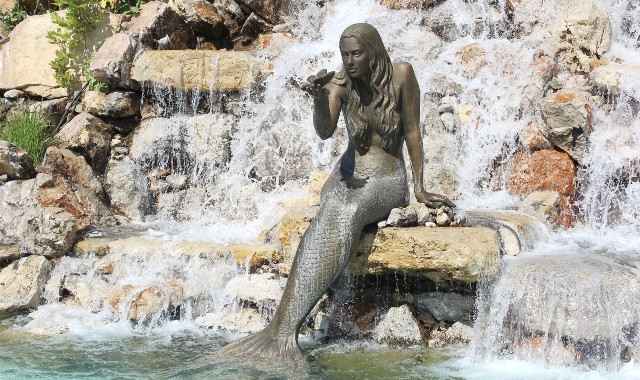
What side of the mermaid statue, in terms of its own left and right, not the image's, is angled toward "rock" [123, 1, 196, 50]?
right

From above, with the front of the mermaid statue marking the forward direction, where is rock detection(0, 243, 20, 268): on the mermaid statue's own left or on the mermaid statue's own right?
on the mermaid statue's own right

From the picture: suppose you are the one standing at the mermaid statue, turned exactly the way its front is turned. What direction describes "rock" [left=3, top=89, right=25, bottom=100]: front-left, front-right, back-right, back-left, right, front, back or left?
right

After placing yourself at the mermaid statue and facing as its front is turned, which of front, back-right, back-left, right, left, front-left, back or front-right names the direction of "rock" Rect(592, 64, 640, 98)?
back

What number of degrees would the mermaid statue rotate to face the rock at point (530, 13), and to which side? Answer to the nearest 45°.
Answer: approximately 180°

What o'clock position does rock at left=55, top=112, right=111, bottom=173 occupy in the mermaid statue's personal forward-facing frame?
The rock is roughly at 3 o'clock from the mermaid statue.

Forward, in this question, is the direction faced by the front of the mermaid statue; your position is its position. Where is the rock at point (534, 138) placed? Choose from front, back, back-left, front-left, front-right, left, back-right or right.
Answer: back

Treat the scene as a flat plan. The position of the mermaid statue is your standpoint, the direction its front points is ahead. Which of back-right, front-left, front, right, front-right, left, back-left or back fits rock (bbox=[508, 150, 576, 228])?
back

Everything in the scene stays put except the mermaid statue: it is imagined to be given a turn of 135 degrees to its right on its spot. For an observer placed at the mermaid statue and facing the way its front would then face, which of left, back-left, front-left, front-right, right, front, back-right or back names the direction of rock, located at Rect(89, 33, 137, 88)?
front-left

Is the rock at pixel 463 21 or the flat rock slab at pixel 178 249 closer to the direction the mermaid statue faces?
the flat rock slab

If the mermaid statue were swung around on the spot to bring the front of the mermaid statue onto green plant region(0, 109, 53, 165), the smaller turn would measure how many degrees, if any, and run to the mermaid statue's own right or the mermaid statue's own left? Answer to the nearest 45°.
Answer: approximately 90° to the mermaid statue's own right

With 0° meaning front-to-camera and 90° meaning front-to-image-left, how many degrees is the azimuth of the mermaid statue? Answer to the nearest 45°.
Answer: approximately 45°
